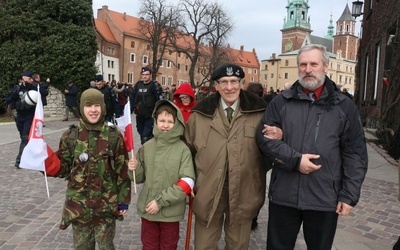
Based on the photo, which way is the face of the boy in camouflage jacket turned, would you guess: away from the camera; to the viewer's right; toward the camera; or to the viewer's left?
toward the camera

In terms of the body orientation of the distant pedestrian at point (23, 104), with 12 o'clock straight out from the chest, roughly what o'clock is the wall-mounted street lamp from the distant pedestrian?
The wall-mounted street lamp is roughly at 10 o'clock from the distant pedestrian.

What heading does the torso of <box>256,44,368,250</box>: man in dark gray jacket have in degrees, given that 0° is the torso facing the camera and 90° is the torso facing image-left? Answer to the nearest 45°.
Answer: approximately 0°

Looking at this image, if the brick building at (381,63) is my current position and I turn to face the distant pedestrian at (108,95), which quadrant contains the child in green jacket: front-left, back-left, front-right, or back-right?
front-left

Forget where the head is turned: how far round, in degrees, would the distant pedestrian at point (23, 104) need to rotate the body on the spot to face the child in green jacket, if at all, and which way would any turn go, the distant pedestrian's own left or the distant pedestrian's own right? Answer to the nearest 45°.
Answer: approximately 45° to the distant pedestrian's own right

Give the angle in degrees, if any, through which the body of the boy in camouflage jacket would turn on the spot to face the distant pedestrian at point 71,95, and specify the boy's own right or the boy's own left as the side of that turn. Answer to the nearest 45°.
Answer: approximately 180°

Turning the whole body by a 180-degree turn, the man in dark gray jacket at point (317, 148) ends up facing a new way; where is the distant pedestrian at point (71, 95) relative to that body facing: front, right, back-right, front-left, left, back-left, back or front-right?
front-left

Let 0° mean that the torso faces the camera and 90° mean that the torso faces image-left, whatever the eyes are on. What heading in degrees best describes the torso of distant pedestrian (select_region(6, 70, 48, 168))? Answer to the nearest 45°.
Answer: approximately 315°

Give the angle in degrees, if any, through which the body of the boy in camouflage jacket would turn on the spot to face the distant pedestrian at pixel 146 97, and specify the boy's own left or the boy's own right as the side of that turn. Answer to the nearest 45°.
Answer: approximately 180°

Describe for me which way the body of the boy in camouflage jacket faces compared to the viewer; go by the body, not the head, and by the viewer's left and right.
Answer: facing the viewer

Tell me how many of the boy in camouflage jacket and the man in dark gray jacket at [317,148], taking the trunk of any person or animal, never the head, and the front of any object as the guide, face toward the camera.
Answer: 2

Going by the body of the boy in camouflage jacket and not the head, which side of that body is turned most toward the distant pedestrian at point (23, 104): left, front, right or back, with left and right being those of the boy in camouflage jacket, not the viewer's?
back

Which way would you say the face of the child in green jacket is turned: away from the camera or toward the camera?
toward the camera

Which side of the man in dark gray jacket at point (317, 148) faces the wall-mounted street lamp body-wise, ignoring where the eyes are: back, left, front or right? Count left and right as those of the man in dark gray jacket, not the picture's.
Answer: back

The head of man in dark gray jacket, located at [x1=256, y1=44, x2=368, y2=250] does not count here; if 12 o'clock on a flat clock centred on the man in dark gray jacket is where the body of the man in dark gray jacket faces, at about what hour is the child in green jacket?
The child in green jacket is roughly at 3 o'clock from the man in dark gray jacket.
